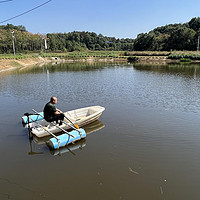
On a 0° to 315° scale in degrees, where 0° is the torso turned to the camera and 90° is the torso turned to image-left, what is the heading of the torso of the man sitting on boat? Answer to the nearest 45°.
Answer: approximately 270°

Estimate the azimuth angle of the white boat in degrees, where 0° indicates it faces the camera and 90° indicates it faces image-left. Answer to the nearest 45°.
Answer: approximately 225°

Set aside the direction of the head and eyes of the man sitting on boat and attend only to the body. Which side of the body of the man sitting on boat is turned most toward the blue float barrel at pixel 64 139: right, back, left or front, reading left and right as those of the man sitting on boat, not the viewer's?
right
